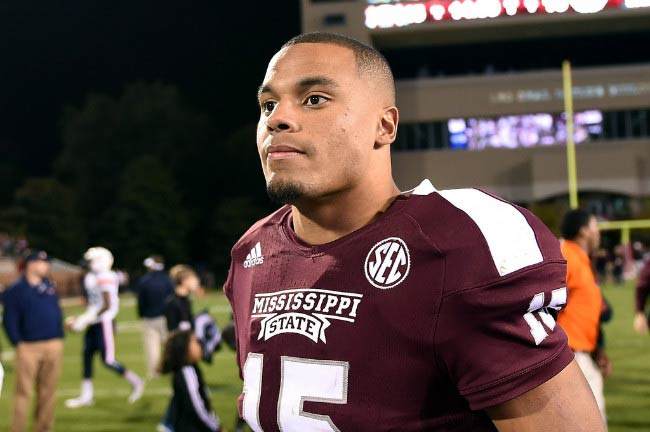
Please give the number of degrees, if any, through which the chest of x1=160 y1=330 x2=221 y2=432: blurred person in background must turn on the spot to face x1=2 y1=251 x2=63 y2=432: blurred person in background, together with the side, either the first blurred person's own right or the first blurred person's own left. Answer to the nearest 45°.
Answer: approximately 135° to the first blurred person's own left

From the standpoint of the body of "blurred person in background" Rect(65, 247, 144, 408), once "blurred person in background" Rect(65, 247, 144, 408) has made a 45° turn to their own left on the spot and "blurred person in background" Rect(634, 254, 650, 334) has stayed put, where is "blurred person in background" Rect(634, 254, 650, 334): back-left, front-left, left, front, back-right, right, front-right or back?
left

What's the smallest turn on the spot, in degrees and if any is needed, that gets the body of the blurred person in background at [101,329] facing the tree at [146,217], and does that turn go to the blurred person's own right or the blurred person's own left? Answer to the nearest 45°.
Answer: approximately 90° to the blurred person's own right

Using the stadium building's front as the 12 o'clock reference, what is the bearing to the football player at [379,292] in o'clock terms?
The football player is roughly at 12 o'clock from the stadium building.

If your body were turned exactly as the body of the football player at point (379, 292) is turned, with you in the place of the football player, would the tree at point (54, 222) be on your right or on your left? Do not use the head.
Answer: on your right

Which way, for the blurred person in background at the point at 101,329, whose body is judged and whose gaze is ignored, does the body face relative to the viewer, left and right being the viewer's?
facing to the left of the viewer

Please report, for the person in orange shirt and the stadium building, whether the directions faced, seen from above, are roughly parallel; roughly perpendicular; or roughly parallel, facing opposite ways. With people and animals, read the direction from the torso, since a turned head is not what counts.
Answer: roughly perpendicular

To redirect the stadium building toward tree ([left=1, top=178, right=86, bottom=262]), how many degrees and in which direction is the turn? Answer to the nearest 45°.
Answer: approximately 90° to its right
